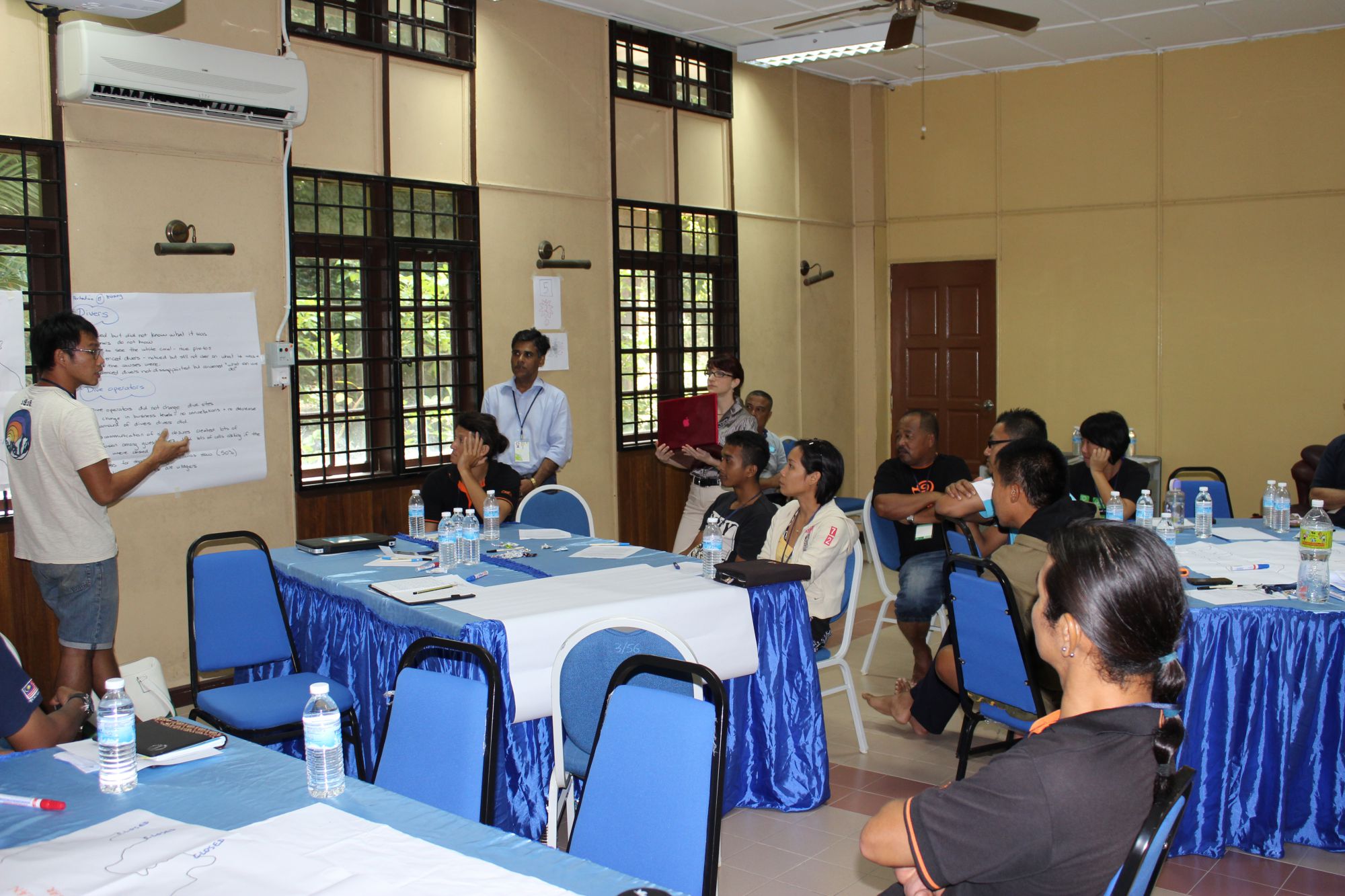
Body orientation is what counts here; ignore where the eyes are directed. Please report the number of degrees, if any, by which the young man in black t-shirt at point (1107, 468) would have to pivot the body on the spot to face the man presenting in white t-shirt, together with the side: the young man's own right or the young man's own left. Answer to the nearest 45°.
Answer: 0° — they already face them

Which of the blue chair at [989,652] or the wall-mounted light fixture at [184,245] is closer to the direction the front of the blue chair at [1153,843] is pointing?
the wall-mounted light fixture

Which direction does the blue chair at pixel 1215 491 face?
toward the camera

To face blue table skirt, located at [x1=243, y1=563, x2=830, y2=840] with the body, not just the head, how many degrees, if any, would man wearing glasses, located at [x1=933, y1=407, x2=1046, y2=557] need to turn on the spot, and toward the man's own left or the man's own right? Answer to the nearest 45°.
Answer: approximately 45° to the man's own left

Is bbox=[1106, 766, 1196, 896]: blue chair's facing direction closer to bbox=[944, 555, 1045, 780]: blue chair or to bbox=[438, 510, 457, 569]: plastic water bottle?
the plastic water bottle

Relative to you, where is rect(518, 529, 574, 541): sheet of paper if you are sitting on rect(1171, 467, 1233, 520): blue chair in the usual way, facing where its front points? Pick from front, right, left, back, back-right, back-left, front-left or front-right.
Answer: front-right

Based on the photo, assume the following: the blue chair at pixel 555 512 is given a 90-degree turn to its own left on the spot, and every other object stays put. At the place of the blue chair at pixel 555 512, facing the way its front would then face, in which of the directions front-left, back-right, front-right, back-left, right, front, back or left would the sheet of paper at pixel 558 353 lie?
left

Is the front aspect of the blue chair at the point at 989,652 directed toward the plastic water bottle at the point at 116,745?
no

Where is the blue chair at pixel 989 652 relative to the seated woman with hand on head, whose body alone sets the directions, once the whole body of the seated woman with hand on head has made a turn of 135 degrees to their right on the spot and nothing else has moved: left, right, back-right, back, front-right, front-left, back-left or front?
back-right

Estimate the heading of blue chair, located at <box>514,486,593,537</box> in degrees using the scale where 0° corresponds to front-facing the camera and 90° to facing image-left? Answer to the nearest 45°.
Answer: approximately 0°

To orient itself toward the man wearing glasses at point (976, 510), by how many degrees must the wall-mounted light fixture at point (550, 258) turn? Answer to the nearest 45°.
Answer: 0° — it already faces them

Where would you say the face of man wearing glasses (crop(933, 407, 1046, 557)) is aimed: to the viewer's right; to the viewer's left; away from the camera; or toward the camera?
to the viewer's left

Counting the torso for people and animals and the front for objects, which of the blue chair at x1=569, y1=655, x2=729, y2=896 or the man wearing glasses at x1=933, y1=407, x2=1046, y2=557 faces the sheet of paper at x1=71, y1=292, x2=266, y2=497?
the man wearing glasses

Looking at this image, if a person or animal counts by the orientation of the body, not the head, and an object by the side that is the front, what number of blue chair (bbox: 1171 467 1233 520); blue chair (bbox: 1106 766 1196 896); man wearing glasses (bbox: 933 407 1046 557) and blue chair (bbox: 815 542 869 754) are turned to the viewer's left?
3

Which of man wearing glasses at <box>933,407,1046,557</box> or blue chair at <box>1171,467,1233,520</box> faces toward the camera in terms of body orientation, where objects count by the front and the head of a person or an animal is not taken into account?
the blue chair

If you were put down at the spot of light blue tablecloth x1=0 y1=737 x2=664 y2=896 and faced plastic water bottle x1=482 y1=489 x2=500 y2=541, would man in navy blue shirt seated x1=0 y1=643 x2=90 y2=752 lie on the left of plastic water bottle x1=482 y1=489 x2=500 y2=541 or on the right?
left

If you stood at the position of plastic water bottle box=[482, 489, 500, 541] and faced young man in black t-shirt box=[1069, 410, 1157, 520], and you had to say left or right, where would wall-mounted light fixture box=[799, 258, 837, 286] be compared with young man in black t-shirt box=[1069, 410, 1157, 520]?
left
